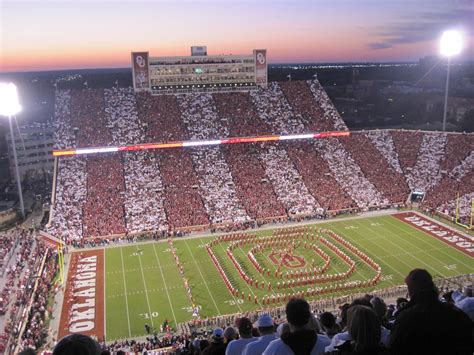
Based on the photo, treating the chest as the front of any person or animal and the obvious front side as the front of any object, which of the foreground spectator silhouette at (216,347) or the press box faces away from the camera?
the foreground spectator silhouette

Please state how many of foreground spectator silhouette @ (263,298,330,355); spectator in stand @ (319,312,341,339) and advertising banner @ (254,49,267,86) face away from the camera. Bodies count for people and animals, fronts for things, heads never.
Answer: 2

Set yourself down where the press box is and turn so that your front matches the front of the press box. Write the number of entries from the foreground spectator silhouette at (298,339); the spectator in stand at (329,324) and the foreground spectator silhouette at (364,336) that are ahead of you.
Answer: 3

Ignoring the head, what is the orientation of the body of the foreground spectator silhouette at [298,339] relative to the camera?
away from the camera

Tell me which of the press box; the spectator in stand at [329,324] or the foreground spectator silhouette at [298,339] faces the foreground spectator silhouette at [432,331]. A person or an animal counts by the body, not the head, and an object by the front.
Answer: the press box

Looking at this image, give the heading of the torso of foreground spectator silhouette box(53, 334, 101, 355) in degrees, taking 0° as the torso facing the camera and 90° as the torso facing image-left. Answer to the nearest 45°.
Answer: approximately 180°

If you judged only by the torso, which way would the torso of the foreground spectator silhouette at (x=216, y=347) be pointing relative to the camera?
away from the camera

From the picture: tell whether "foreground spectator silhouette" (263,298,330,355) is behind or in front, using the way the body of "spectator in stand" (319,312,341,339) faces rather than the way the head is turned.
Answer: behind

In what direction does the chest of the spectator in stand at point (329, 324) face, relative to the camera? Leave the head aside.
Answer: away from the camera

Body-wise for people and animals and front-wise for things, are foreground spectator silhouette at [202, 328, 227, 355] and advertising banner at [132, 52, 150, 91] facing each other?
yes
